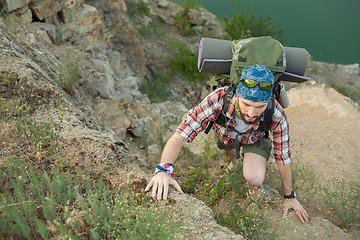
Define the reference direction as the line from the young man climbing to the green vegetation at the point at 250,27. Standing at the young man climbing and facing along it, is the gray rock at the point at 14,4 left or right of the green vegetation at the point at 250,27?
left

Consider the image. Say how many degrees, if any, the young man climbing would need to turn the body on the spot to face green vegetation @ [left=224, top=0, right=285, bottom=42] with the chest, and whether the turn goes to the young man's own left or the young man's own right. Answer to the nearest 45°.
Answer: approximately 180°

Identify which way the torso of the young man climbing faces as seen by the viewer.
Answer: toward the camera

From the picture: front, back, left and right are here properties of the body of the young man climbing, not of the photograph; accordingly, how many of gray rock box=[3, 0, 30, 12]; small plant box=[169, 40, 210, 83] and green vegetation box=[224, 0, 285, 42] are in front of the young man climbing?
0

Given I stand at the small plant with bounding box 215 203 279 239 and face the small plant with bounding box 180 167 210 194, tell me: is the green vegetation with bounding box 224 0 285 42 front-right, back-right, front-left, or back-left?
front-right

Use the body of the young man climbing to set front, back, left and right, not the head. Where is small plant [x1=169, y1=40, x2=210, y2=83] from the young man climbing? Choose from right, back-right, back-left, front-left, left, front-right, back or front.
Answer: back
